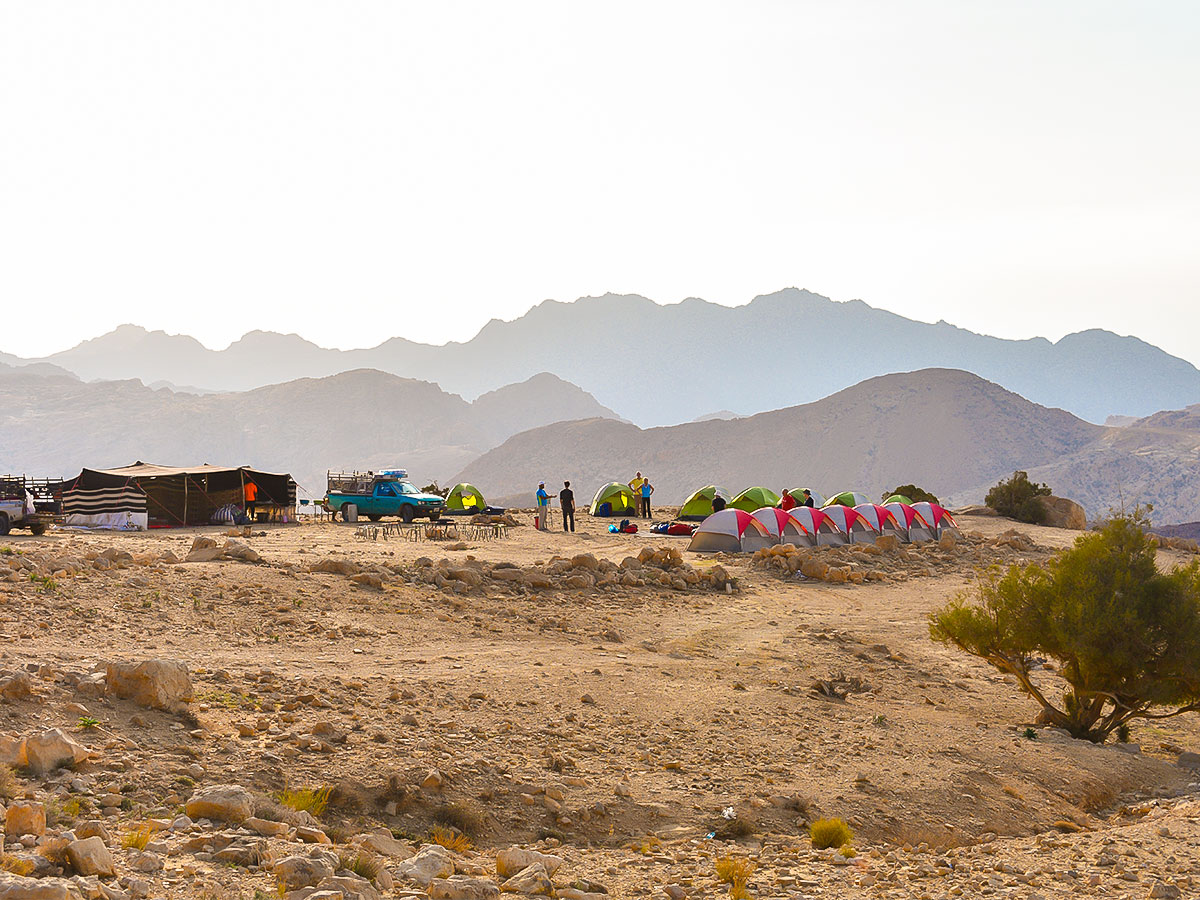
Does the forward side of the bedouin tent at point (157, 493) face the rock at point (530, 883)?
yes

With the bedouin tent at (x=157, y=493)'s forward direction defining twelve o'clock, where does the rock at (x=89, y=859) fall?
The rock is roughly at 12 o'clock from the bedouin tent.

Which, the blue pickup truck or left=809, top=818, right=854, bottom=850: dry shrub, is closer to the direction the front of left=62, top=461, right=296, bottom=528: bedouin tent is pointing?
the dry shrub

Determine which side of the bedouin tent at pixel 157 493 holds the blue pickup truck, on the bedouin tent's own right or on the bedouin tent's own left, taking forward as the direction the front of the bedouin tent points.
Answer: on the bedouin tent's own left

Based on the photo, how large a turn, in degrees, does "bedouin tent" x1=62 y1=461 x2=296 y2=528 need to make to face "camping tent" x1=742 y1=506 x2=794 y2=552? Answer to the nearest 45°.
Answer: approximately 45° to its left

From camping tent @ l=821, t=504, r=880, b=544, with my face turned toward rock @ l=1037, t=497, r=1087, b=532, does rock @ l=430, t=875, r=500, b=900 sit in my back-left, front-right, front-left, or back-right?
back-right

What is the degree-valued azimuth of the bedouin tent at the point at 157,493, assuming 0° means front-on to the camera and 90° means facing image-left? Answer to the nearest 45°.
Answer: approximately 0°

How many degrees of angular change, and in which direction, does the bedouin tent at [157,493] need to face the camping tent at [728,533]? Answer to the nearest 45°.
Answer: approximately 45° to its left

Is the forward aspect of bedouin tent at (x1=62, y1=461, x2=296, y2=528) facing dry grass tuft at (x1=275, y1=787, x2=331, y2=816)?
yes

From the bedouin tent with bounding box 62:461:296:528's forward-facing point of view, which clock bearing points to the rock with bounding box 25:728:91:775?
The rock is roughly at 12 o'clock from the bedouin tent.

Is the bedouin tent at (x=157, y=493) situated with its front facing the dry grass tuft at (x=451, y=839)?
yes

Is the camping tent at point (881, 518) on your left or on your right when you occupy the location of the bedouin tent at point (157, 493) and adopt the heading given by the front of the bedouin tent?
on your left
